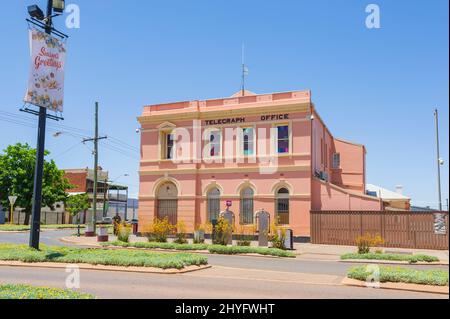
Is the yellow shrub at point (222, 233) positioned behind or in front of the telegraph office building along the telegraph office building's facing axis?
in front

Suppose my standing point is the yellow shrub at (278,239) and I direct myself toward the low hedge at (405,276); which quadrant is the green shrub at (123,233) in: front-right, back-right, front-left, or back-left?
back-right

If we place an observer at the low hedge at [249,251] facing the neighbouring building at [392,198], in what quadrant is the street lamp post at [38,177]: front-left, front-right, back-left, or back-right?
back-left

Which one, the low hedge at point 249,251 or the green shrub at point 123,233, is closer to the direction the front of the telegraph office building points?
the low hedge

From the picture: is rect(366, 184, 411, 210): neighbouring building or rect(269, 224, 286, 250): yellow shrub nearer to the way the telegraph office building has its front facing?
the yellow shrub

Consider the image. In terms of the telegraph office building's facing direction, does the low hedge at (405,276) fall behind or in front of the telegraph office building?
in front

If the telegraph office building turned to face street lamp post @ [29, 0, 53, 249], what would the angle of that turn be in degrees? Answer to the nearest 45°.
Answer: approximately 45° to its right

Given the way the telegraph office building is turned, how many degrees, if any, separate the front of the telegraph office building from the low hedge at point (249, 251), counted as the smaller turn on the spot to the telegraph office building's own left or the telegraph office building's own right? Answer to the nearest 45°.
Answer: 0° — it already faces it

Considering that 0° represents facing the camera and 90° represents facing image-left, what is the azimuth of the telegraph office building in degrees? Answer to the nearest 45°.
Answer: approximately 0°

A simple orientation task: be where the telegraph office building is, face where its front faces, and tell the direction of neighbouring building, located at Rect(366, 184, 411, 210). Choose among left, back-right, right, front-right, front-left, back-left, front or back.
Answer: back-left
